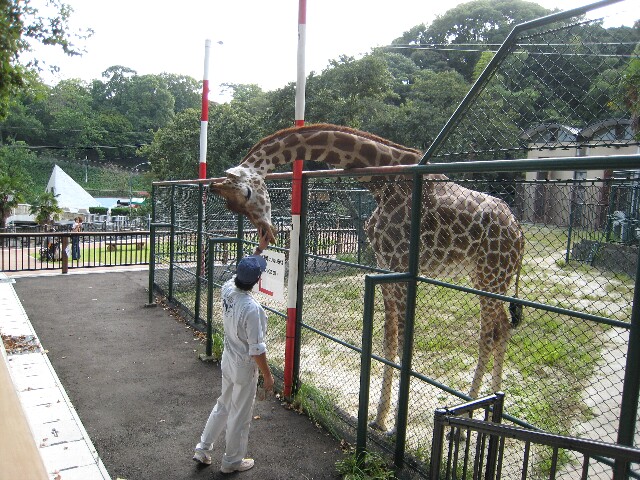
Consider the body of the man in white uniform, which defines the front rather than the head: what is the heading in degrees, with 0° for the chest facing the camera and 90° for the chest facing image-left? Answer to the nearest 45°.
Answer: approximately 225°

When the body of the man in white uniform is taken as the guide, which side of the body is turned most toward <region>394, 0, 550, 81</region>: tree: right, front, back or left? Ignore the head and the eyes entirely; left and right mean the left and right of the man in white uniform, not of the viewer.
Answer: front

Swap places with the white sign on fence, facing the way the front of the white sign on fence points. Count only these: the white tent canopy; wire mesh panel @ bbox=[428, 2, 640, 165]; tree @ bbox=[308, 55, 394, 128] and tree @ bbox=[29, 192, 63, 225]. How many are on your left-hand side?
1

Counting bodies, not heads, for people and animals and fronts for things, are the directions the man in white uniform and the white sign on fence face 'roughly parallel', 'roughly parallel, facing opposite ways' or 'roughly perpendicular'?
roughly parallel, facing opposite ways

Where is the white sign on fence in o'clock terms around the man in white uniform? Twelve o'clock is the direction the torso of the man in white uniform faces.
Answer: The white sign on fence is roughly at 11 o'clock from the man in white uniform.

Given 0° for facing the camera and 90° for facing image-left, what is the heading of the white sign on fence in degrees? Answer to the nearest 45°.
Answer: approximately 45°

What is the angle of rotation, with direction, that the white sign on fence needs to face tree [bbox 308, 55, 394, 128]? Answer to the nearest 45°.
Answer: approximately 135° to its right

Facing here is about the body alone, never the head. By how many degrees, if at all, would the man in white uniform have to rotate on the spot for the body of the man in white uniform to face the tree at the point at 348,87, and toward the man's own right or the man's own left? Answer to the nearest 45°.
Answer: approximately 45° to the man's own left

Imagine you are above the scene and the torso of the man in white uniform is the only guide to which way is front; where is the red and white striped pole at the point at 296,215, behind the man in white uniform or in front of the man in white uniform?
in front

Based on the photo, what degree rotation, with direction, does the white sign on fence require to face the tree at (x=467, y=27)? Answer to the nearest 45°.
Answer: approximately 135° to its right

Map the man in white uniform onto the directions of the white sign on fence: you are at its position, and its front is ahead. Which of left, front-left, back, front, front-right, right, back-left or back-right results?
front-left
